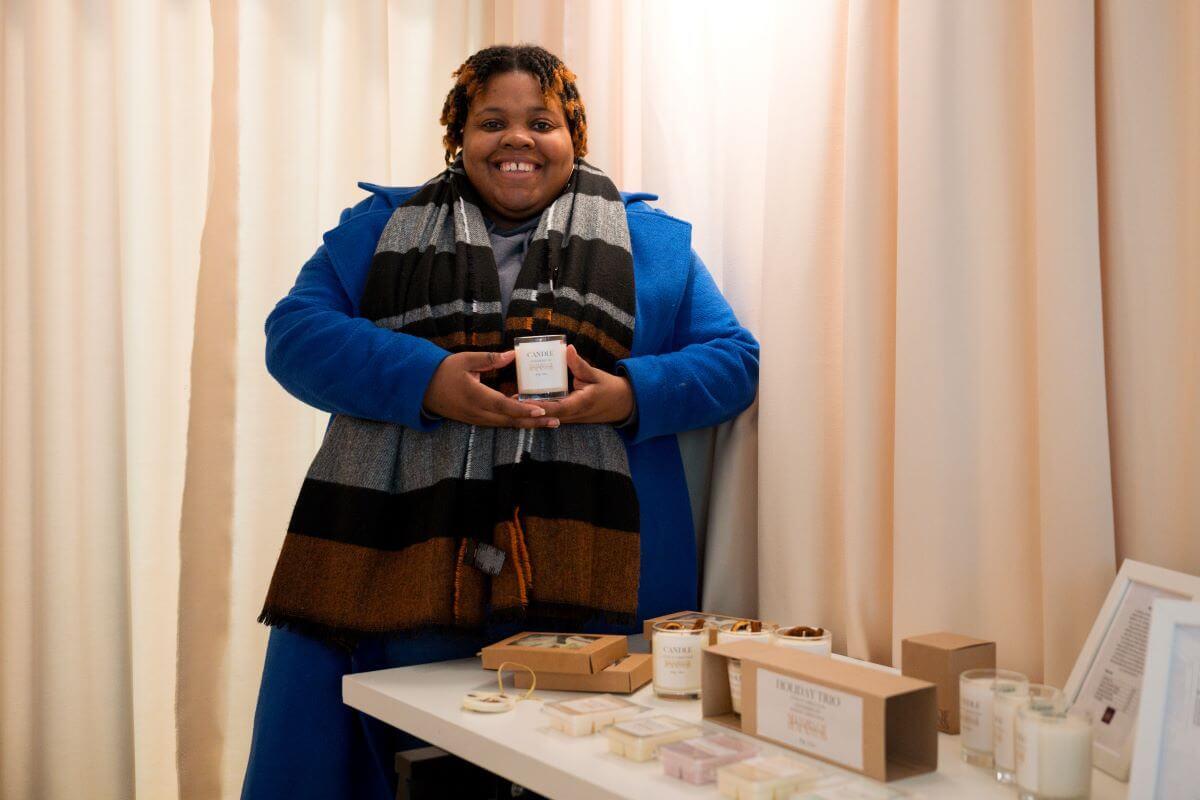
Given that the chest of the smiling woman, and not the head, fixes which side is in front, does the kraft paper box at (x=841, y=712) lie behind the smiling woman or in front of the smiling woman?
in front

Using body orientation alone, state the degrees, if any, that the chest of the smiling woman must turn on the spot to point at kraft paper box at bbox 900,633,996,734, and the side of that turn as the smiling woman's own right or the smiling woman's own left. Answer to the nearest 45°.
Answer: approximately 45° to the smiling woman's own left

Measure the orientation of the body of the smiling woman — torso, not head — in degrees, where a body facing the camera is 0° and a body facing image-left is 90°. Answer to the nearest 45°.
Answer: approximately 0°

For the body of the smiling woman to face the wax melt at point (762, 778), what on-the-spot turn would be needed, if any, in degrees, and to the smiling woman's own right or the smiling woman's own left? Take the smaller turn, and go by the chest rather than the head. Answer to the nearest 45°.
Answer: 0° — they already face it

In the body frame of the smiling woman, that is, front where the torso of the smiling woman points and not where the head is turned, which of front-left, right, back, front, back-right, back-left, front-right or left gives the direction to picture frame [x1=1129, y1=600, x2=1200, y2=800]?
front-left

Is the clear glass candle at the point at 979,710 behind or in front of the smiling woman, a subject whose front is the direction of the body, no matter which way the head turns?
in front

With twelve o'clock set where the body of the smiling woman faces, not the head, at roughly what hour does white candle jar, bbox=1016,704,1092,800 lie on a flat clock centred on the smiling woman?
The white candle jar is roughly at 11 o'clock from the smiling woman.
